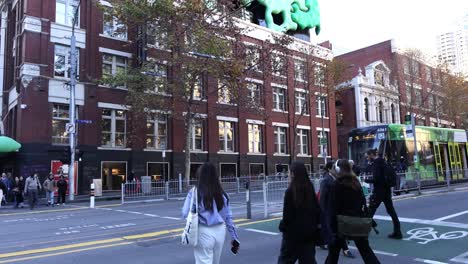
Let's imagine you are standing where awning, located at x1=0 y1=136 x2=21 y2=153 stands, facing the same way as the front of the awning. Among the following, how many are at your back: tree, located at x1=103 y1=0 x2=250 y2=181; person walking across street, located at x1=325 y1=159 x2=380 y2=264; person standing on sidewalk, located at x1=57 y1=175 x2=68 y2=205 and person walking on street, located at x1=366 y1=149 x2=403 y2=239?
0

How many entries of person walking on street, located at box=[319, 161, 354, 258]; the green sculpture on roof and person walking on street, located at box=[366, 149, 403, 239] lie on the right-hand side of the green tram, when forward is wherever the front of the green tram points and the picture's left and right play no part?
1

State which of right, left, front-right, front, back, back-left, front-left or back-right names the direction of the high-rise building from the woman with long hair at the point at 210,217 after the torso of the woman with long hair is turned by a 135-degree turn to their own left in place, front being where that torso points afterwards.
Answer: back

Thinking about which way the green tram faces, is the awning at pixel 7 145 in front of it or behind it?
in front

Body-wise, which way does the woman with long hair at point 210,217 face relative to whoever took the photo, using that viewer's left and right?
facing away from the viewer

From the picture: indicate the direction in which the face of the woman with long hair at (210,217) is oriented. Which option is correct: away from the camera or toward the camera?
away from the camera

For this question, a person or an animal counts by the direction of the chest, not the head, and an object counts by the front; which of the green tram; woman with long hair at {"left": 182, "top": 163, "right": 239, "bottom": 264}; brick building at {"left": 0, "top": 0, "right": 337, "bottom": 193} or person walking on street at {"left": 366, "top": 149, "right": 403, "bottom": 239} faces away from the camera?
the woman with long hair

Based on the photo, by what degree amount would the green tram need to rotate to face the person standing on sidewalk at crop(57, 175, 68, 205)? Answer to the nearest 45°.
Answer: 0° — it already faces them

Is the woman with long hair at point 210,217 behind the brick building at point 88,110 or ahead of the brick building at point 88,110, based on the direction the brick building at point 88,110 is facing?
ahead

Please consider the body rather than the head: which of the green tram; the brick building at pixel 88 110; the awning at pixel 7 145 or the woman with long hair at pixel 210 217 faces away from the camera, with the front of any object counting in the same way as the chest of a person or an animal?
the woman with long hair

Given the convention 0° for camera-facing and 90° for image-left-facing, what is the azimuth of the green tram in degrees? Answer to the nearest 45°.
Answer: approximately 45°

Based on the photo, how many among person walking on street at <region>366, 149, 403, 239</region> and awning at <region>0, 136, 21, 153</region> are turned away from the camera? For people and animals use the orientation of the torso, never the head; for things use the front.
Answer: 0

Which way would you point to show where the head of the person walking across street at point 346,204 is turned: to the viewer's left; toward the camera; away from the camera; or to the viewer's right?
away from the camera
